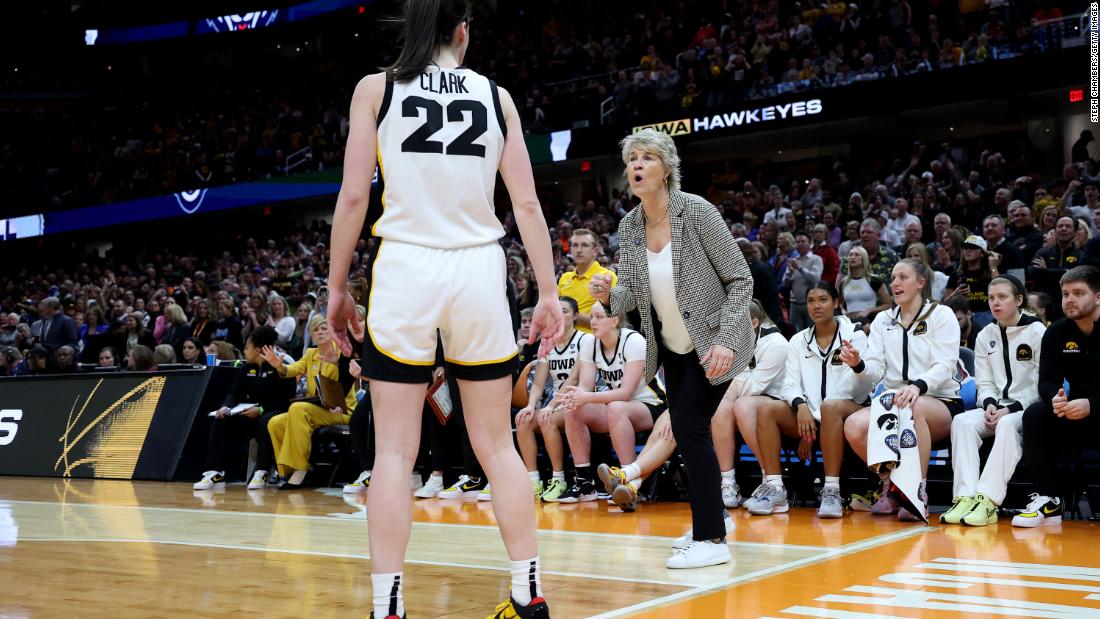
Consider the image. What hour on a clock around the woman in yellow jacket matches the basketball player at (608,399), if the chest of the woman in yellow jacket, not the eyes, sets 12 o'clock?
The basketball player is roughly at 9 o'clock from the woman in yellow jacket.

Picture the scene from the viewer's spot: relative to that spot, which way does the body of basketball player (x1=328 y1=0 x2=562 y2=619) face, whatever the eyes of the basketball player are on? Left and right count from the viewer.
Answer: facing away from the viewer

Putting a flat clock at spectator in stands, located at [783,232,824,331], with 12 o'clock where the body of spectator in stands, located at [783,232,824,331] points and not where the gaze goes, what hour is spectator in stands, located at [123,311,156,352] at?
spectator in stands, located at [123,311,156,352] is roughly at 2 o'clock from spectator in stands, located at [783,232,824,331].

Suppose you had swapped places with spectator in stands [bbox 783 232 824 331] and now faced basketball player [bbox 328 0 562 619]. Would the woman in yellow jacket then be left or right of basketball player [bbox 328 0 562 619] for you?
right

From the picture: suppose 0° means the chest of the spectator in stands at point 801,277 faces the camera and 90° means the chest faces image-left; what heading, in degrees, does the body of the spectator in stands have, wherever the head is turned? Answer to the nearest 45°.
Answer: approximately 45°

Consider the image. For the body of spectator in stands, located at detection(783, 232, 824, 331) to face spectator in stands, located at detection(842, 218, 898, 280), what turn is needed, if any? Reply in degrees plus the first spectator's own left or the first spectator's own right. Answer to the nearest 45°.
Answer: approximately 90° to the first spectator's own left

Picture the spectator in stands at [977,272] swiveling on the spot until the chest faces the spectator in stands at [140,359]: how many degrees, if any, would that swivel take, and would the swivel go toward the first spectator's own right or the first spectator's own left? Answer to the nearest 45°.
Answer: approximately 45° to the first spectator's own right

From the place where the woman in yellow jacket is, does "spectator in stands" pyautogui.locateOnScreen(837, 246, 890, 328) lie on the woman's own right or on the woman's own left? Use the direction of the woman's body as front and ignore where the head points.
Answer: on the woman's own left
